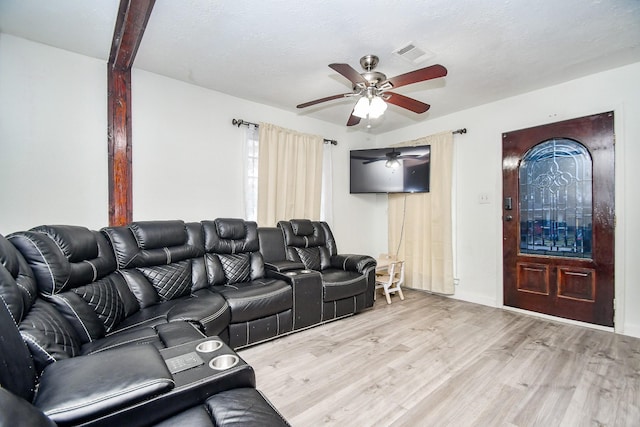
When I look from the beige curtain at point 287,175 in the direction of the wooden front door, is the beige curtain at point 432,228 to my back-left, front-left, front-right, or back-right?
front-left

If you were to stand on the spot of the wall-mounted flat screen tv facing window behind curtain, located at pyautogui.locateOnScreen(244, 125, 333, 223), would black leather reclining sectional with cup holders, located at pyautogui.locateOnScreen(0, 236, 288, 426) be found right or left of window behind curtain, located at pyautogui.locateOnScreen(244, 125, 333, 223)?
left

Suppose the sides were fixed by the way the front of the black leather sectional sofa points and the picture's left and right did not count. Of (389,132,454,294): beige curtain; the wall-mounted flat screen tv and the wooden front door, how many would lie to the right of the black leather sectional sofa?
0

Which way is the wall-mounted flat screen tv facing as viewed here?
toward the camera

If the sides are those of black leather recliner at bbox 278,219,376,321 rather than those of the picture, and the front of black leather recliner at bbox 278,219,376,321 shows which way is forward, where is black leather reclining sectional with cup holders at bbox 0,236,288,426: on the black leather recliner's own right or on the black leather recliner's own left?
on the black leather recliner's own right

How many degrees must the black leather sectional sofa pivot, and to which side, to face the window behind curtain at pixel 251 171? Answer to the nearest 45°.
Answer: approximately 90° to its left

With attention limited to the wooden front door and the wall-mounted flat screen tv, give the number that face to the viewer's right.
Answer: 0

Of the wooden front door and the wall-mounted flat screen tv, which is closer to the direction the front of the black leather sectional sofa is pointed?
the wooden front door

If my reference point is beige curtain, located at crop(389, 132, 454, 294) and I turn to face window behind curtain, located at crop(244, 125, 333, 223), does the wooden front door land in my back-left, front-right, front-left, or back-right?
back-left

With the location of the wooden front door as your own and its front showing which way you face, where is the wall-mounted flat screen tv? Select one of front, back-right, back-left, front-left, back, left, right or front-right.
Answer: front-right

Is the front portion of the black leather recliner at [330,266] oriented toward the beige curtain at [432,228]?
no

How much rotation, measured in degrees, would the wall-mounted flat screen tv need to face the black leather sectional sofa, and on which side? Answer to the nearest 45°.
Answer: approximately 45° to its right

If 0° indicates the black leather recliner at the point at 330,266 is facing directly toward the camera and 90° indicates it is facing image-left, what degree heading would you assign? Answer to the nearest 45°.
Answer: approximately 315°

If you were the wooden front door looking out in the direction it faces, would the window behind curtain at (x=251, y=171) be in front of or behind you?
in front

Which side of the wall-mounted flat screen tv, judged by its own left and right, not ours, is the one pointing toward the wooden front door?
left
